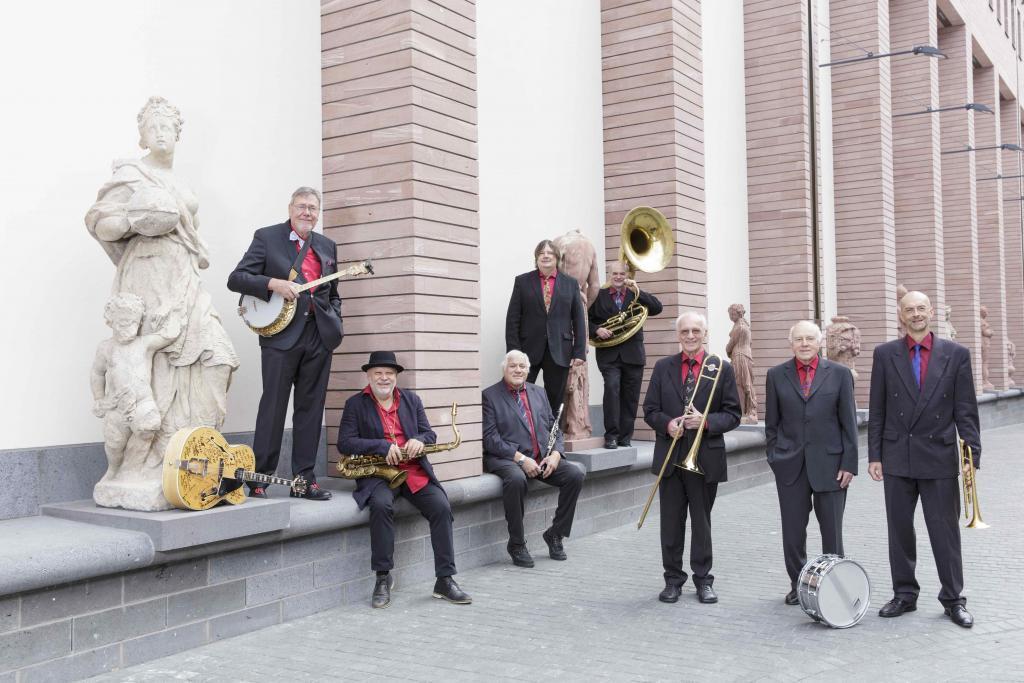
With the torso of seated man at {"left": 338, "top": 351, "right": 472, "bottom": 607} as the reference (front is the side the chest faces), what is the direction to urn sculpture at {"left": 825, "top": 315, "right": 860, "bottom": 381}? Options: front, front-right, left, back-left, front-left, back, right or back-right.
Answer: back-left

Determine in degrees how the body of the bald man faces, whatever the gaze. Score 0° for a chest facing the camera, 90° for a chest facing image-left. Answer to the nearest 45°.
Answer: approximately 0°

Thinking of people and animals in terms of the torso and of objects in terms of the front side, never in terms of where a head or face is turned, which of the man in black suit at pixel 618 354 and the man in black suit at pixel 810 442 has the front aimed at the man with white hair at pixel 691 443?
the man in black suit at pixel 618 354

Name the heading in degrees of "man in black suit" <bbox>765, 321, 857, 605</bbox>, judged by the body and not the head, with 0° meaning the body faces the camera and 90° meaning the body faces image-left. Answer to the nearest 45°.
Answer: approximately 0°
